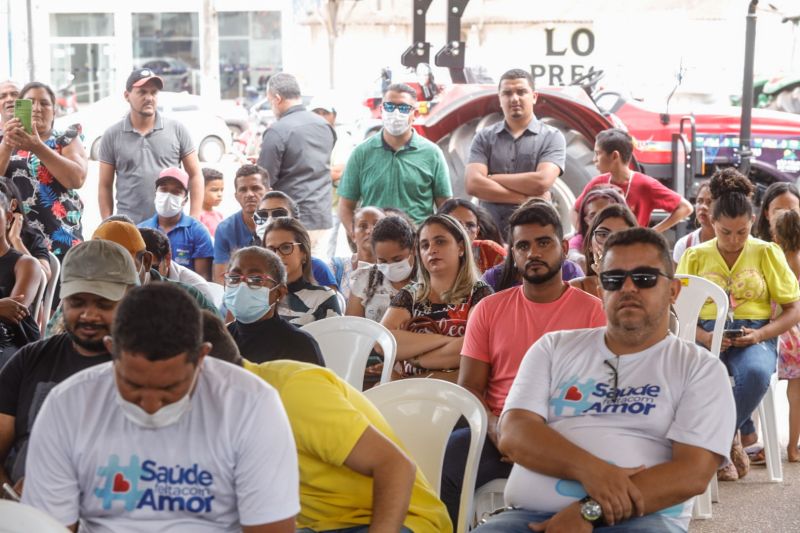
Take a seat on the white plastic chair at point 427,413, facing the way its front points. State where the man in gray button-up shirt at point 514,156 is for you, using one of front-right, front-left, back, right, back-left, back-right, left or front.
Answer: back-right

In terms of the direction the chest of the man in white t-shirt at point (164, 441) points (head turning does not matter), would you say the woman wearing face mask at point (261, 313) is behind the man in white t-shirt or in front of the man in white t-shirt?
behind

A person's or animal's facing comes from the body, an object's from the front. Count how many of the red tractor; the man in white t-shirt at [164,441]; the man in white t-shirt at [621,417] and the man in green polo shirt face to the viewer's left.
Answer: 0

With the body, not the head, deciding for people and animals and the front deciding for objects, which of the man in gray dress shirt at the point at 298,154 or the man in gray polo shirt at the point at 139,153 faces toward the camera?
the man in gray polo shirt at the point at 139,153

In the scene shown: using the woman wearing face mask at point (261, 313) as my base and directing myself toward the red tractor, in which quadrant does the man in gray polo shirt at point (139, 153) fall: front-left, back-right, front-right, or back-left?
front-left

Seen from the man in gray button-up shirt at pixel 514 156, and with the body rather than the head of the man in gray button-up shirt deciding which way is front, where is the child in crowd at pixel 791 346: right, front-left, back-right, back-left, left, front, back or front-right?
front-left

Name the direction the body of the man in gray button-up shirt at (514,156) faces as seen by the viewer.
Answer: toward the camera

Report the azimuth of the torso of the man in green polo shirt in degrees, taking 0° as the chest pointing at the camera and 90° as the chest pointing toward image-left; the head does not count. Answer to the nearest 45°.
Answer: approximately 0°

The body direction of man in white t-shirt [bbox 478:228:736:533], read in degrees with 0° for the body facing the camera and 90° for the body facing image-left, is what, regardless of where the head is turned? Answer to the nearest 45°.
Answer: approximately 0°

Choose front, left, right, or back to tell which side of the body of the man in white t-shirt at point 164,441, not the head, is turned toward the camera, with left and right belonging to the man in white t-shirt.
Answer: front

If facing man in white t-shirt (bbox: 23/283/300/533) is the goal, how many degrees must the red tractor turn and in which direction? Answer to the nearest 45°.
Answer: approximately 90° to its right

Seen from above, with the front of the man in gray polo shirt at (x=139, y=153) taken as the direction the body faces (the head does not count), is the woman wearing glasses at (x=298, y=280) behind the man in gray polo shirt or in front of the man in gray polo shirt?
in front

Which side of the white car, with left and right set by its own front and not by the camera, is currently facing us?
left

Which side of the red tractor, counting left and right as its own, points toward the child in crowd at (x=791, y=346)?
right

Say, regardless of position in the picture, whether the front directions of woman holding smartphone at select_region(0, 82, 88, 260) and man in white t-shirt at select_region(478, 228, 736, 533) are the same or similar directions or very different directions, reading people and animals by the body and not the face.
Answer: same or similar directions
